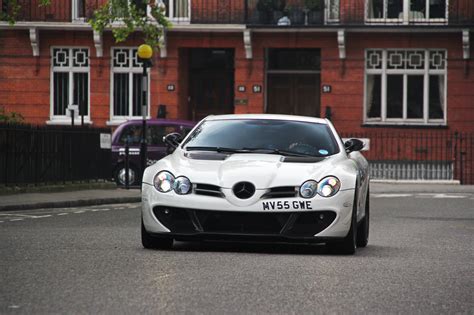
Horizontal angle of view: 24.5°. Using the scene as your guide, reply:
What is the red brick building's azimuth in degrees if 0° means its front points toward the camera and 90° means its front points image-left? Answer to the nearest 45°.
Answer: approximately 0°

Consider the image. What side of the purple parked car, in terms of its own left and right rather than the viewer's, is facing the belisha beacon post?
right

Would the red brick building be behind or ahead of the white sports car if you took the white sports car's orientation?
behind

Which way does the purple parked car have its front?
to the viewer's right

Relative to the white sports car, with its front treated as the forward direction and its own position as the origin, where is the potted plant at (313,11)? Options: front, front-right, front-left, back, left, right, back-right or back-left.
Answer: back

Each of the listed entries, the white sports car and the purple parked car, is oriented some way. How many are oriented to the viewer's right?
1

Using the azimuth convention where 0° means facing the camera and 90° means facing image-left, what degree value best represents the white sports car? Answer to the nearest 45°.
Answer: approximately 0°

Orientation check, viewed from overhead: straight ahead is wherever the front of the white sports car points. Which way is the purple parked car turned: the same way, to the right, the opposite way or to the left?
to the left

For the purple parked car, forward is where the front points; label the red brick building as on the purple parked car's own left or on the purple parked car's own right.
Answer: on the purple parked car's own left

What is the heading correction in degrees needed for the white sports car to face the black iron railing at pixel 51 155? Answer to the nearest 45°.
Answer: approximately 180°

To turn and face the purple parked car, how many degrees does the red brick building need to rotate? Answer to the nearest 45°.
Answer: approximately 45° to its right

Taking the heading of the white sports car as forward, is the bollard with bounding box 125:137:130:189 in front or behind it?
behind

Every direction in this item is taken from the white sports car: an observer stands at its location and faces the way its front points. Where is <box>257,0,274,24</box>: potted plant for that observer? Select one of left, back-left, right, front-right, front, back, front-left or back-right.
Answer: back

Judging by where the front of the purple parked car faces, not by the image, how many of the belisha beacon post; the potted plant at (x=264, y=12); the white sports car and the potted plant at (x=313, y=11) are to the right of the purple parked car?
2
